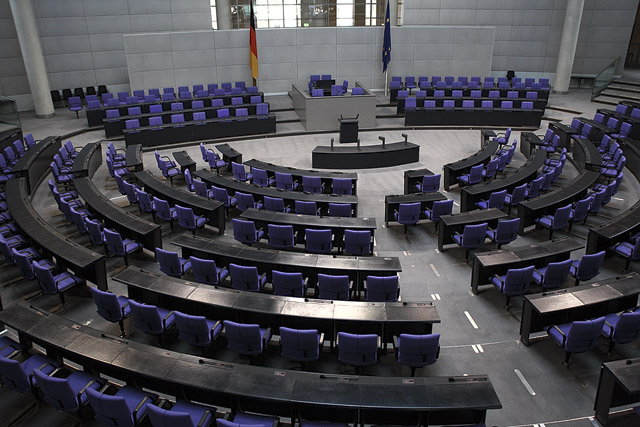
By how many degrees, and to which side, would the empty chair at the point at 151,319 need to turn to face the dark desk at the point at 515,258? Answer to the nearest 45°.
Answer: approximately 45° to its right

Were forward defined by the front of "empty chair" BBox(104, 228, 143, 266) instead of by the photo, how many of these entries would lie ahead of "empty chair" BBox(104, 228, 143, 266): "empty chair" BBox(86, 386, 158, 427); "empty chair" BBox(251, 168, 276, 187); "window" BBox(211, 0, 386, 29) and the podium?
3

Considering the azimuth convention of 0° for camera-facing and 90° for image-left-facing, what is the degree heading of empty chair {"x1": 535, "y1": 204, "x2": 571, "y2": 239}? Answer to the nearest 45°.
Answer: approximately 135°

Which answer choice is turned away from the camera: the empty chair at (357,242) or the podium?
the empty chair

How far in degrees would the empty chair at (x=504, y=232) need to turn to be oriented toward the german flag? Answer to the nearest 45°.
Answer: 0° — it already faces it

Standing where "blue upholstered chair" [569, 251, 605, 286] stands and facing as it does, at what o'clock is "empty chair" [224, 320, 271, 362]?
The empty chair is roughly at 9 o'clock from the blue upholstered chair.

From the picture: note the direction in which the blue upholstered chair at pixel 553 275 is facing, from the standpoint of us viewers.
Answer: facing away from the viewer and to the left of the viewer

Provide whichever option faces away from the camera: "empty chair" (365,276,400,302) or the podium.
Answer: the empty chair

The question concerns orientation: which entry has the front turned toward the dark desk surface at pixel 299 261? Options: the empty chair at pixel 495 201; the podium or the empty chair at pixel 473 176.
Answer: the podium

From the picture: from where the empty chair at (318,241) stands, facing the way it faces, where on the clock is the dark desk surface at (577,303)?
The dark desk surface is roughly at 4 o'clock from the empty chair.

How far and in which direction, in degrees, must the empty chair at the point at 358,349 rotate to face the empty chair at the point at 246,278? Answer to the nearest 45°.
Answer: approximately 45° to its left

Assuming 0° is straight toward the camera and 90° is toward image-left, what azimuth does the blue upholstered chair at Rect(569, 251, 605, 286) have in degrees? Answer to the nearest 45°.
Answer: approximately 135°
